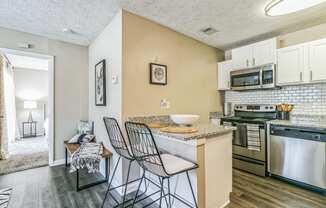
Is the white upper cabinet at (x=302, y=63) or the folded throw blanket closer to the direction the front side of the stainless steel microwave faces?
the folded throw blanket

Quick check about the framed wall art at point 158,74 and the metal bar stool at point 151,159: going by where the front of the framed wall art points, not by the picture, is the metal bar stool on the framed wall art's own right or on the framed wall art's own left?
on the framed wall art's own right

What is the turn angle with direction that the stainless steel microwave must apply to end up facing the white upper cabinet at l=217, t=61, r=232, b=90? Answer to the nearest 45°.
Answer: approximately 90° to its right

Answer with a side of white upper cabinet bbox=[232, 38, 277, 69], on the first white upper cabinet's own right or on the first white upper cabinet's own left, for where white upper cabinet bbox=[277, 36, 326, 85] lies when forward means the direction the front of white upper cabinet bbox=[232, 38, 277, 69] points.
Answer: on the first white upper cabinet's own left

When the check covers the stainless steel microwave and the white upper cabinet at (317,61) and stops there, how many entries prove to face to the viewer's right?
0

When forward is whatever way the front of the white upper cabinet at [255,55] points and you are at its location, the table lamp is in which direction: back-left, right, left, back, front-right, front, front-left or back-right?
front-right
